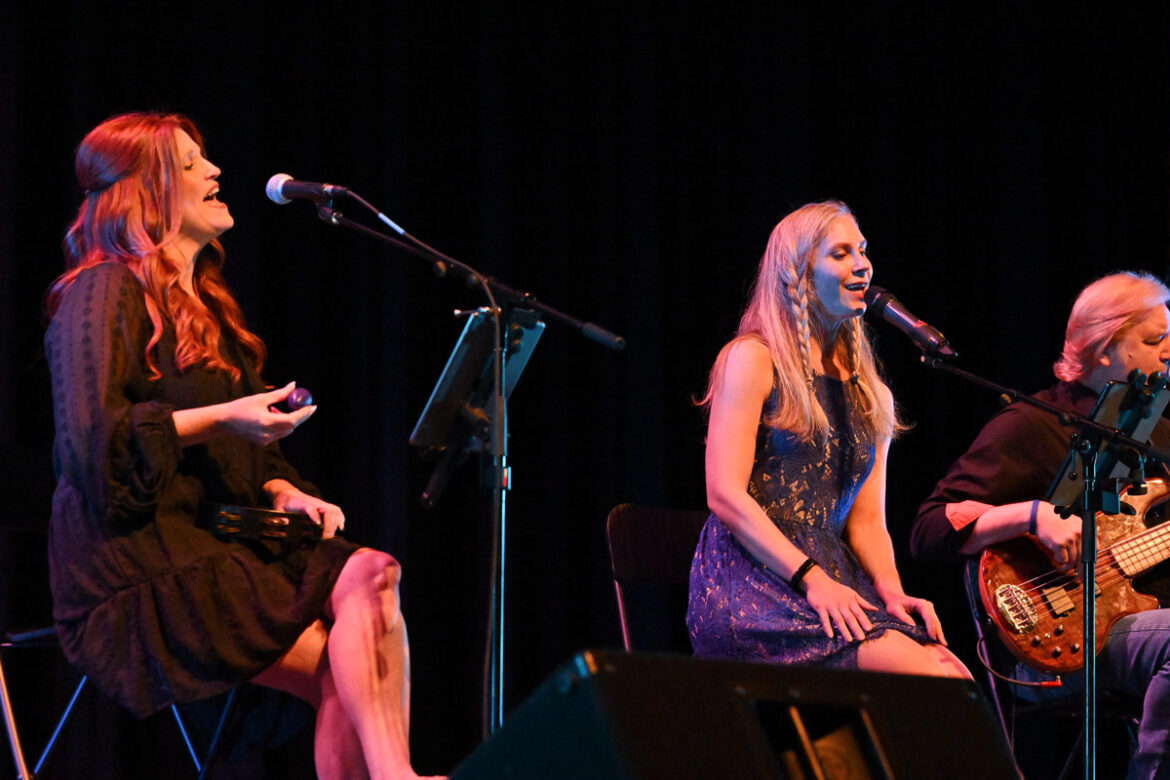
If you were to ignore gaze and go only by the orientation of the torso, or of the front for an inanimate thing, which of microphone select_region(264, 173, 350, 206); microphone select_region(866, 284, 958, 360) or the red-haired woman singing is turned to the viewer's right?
the red-haired woman singing

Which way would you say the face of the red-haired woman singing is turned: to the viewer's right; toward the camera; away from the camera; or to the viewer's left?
to the viewer's right

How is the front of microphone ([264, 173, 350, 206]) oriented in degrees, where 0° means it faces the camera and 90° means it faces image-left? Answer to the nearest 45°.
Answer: approximately 90°

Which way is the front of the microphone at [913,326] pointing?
to the viewer's left

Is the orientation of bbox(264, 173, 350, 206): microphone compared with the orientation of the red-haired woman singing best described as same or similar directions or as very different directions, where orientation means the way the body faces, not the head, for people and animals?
very different directions

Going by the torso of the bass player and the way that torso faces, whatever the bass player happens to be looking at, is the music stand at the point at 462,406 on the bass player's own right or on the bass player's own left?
on the bass player's own right

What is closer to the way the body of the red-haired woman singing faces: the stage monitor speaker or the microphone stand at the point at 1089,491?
the microphone stand

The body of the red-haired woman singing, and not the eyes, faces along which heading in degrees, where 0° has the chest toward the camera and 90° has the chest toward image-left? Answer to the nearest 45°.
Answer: approximately 270°
